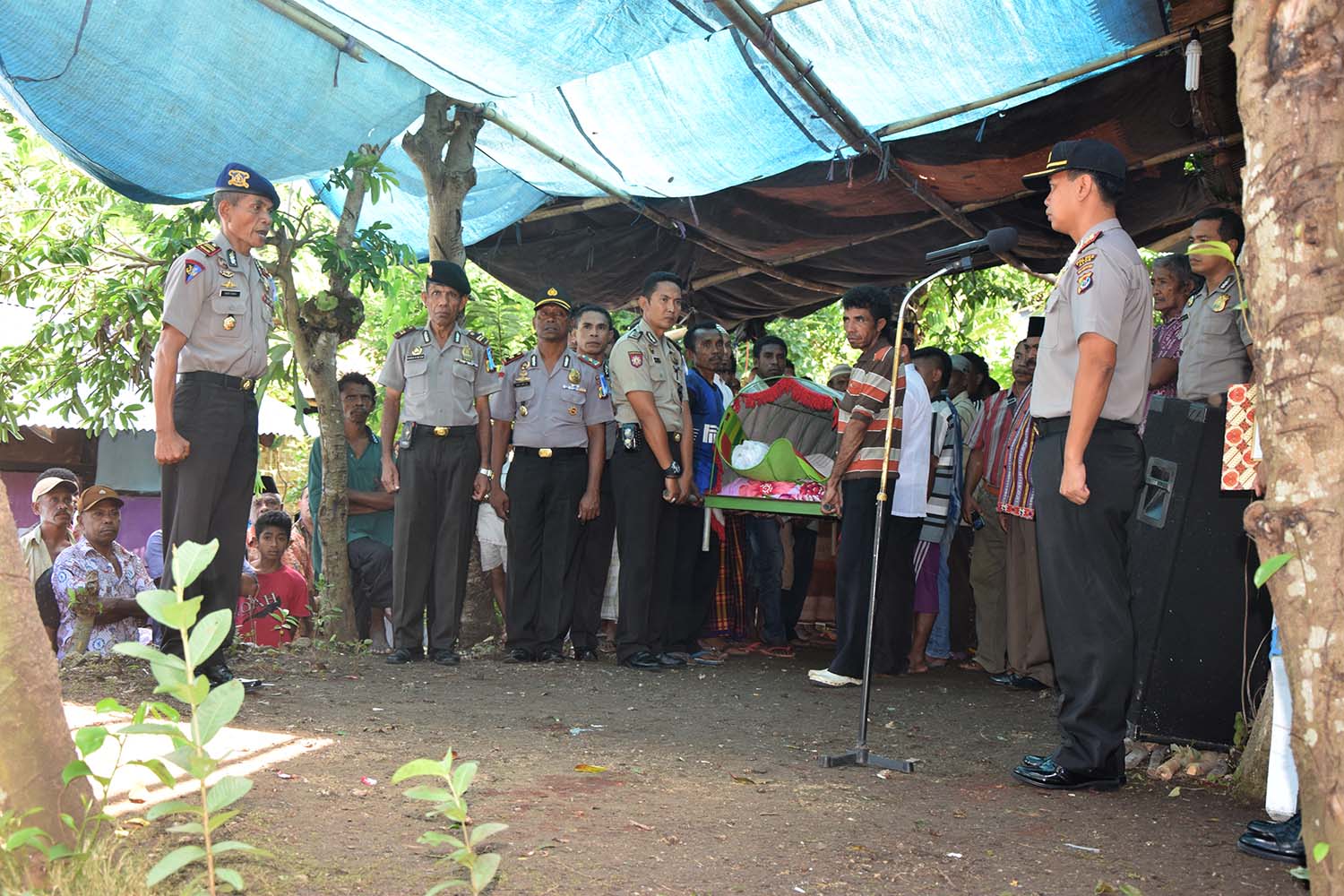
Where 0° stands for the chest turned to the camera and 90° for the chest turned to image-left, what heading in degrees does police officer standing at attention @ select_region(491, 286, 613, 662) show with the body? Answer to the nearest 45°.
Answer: approximately 0°

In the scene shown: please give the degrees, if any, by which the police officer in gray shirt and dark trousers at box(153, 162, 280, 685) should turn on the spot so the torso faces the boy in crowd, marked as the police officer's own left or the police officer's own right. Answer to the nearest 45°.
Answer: approximately 135° to the police officer's own left

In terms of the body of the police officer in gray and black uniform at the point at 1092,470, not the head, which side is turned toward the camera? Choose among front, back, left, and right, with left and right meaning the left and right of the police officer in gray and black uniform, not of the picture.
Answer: left

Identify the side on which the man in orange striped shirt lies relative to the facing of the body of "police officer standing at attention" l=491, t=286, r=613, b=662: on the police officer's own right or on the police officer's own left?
on the police officer's own left

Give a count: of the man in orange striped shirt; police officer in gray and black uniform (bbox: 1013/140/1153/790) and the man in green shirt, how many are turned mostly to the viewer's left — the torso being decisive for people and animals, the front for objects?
2

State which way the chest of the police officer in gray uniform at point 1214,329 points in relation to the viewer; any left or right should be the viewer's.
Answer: facing the viewer and to the left of the viewer

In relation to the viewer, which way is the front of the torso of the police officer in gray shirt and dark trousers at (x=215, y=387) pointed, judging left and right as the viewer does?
facing the viewer and to the right of the viewer

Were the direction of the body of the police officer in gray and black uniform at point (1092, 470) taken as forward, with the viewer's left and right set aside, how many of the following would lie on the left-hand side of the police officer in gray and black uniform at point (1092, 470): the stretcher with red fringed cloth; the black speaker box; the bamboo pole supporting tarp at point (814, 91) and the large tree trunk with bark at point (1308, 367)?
1
